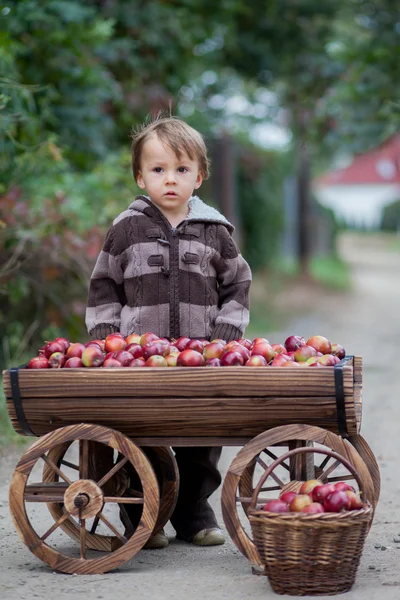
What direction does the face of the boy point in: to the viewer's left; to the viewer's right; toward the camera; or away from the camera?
toward the camera

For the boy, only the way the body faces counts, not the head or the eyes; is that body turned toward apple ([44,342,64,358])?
no

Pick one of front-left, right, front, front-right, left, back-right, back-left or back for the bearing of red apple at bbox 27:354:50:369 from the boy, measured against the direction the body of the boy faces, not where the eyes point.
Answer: front-right

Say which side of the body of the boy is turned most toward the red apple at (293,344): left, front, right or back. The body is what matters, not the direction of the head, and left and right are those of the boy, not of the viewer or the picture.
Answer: left

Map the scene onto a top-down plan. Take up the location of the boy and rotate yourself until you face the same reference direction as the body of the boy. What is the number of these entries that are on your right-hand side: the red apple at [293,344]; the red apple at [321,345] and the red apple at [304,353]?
0

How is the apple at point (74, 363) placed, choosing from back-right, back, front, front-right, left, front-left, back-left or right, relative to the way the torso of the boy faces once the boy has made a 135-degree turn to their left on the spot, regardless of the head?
back

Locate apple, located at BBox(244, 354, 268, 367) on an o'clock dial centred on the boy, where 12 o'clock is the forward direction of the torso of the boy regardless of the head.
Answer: The apple is roughly at 11 o'clock from the boy.

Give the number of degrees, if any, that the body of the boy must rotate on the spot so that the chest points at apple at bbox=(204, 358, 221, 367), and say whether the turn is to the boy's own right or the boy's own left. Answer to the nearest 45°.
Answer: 0° — they already face it

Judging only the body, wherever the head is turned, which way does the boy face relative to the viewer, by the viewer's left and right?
facing the viewer
